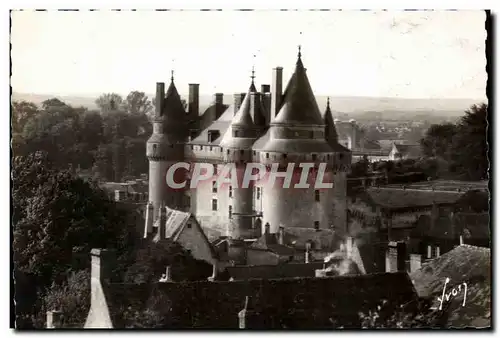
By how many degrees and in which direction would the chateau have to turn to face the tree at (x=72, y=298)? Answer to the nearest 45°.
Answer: approximately 45° to its right

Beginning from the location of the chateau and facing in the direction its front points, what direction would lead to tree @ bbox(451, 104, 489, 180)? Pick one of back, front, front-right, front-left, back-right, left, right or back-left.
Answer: back-left

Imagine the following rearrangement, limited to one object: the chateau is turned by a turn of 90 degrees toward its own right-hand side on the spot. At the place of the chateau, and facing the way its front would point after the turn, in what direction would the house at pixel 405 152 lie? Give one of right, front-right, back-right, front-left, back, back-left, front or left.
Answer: back-right

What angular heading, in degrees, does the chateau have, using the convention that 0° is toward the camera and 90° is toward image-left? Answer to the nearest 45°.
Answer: approximately 45°

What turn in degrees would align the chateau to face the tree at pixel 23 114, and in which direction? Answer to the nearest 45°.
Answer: approximately 45° to its right

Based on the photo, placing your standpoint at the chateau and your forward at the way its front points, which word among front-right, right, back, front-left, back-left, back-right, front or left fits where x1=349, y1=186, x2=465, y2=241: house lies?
back-left
